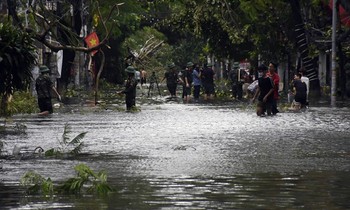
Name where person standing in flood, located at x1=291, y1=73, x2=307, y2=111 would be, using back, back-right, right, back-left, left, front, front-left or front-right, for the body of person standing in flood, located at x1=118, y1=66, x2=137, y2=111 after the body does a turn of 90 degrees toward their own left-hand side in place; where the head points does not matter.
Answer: left

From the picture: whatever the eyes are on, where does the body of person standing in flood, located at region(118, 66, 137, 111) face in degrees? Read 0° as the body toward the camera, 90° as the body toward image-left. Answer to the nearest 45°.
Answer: approximately 90°

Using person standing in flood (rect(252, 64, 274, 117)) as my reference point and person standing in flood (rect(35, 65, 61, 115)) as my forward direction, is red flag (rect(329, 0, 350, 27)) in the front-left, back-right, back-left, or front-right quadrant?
back-right

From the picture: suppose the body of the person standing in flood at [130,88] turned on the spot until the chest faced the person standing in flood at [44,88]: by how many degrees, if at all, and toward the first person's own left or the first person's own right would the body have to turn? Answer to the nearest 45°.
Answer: approximately 45° to the first person's own left
